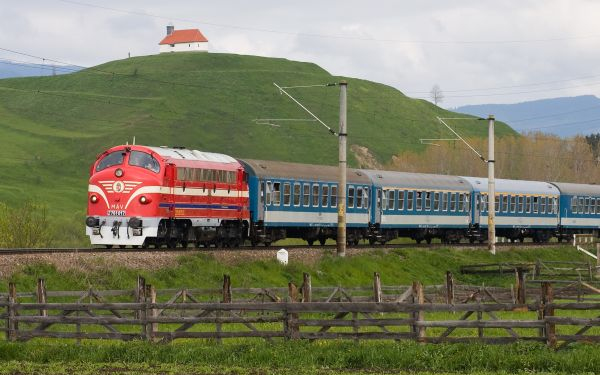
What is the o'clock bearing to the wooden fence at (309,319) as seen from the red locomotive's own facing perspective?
The wooden fence is roughly at 10 o'clock from the red locomotive.

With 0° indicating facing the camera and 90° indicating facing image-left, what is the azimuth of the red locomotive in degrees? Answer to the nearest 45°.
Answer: approximately 45°
